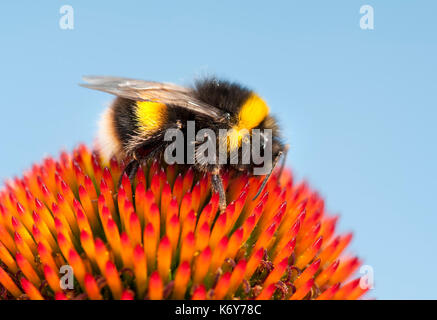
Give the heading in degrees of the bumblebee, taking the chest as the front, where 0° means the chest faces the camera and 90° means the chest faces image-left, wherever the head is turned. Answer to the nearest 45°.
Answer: approximately 270°
